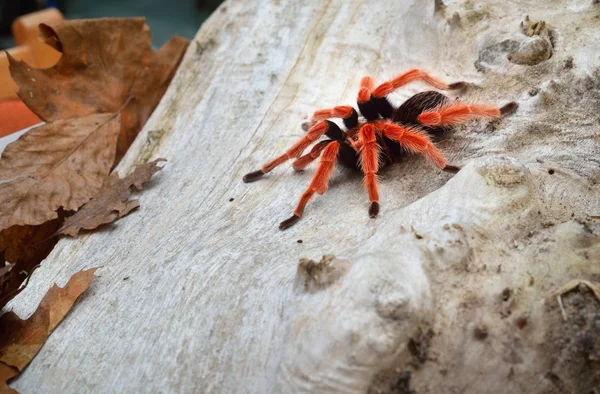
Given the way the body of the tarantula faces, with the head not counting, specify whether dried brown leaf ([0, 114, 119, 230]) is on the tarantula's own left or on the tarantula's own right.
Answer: on the tarantula's own right

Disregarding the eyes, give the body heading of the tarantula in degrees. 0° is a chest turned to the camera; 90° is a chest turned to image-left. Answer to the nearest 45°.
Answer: approximately 45°

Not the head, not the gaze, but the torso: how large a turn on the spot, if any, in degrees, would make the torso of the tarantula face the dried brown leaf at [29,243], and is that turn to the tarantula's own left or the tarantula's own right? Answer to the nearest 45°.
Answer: approximately 45° to the tarantula's own right

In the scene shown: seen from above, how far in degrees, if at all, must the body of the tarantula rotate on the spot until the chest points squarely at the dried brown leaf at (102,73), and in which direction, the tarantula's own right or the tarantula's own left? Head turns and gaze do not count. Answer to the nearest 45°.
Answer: approximately 90° to the tarantula's own right
